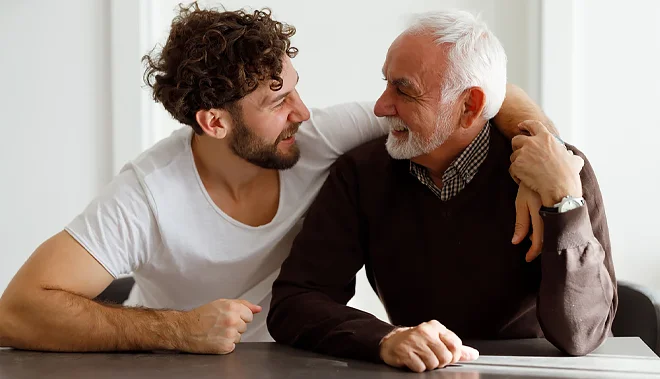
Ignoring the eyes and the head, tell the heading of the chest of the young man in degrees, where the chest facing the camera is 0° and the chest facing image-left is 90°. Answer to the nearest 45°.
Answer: approximately 315°

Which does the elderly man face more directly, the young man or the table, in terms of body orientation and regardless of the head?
the table

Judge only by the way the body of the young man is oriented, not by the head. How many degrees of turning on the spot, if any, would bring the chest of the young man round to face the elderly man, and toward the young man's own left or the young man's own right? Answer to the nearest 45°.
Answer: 0° — they already face them
